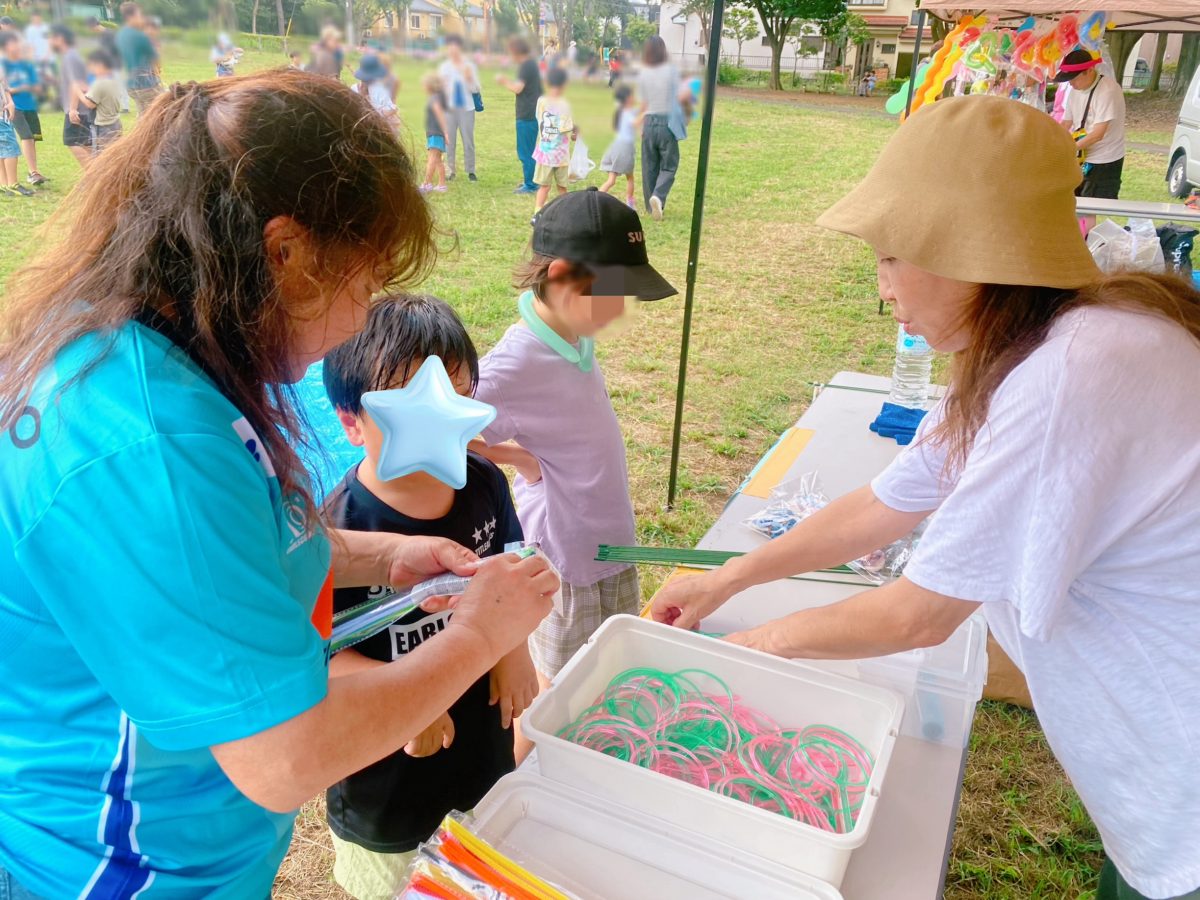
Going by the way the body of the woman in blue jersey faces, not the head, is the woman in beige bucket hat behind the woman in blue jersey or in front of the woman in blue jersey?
in front

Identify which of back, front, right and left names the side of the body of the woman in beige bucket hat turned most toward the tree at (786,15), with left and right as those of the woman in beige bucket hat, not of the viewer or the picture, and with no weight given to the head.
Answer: right

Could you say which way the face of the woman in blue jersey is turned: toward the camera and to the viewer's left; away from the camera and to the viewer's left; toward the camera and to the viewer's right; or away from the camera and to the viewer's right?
away from the camera and to the viewer's right

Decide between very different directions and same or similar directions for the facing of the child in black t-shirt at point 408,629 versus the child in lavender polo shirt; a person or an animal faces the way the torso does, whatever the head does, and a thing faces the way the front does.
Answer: same or similar directions

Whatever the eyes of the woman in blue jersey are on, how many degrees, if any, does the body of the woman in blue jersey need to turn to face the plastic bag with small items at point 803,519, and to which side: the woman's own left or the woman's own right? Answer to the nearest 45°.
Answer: approximately 45° to the woman's own left

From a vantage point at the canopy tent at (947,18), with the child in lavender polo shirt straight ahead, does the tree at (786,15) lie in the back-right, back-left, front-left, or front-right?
back-right

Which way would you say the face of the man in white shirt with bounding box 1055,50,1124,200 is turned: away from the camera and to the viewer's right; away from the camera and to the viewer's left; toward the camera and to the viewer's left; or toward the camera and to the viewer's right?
toward the camera and to the viewer's left

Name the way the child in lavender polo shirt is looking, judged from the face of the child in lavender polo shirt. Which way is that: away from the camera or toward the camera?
toward the camera

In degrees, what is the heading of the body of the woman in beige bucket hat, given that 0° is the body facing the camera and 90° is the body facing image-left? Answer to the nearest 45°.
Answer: approximately 90°

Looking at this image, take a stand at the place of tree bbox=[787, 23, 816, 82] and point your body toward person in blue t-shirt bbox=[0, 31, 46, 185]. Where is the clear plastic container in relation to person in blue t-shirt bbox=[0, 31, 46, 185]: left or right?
left
